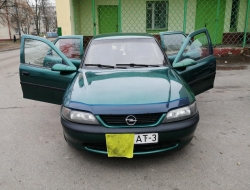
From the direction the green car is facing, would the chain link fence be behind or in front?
behind

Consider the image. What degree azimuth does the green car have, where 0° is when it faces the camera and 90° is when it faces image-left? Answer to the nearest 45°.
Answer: approximately 0°
